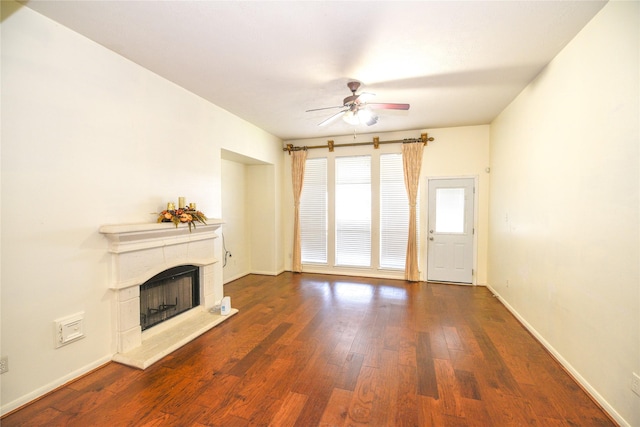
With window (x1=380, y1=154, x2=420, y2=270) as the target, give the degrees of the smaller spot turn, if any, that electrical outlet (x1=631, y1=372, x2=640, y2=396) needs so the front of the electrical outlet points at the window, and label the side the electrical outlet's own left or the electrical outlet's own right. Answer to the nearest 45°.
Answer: approximately 90° to the electrical outlet's own right

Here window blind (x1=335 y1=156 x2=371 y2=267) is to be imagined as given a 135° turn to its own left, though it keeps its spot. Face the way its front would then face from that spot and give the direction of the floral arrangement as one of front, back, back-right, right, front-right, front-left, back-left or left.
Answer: back

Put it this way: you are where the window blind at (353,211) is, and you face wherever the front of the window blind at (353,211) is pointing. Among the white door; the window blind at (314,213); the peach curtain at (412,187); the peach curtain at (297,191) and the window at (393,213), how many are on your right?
2

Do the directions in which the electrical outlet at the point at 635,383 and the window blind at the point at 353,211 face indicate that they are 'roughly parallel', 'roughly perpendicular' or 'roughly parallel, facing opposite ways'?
roughly perpendicular

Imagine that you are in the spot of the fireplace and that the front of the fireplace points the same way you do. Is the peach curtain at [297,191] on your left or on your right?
on your left

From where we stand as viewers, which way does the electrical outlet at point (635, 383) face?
facing the viewer and to the left of the viewer

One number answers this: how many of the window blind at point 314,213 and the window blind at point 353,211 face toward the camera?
2

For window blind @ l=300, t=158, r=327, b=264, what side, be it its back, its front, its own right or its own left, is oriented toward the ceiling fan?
front

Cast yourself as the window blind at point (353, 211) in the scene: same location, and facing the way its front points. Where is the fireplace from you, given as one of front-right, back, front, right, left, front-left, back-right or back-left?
front-right

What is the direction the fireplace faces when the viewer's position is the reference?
facing the viewer and to the right of the viewer

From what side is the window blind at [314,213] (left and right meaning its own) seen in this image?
front

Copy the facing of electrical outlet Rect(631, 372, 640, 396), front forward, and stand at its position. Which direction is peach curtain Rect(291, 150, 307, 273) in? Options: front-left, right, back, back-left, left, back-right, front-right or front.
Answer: front-right

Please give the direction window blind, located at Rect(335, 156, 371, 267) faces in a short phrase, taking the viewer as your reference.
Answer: facing the viewer

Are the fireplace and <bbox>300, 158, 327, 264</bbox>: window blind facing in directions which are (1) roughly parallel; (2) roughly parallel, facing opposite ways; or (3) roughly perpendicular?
roughly perpendicular
